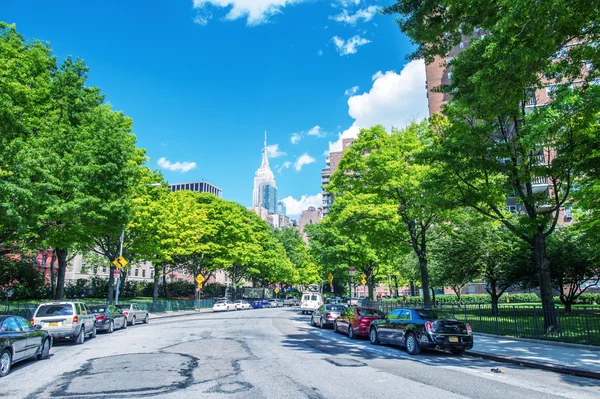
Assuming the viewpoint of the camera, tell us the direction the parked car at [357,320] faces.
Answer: facing away from the viewer and to the left of the viewer

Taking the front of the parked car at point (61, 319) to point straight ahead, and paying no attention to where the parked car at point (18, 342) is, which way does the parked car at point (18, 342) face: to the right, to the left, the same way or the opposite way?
the same way

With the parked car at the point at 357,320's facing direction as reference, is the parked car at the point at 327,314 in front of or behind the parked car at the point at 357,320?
in front

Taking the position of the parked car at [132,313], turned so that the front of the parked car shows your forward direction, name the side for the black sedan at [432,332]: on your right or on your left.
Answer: on your right

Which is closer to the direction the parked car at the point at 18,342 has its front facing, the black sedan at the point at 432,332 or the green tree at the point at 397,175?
the green tree

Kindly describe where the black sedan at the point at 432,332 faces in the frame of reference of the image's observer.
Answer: facing away from the viewer and to the left of the viewer

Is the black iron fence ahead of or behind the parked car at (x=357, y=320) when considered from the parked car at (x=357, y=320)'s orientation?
behind

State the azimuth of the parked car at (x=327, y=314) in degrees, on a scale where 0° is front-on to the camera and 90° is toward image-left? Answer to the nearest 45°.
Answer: approximately 135°

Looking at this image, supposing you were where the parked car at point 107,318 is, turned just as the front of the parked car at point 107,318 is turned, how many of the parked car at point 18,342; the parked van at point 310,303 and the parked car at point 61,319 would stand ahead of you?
1

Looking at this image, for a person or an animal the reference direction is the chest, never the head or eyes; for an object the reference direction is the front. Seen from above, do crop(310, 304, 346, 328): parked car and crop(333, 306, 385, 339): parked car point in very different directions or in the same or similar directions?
same or similar directions

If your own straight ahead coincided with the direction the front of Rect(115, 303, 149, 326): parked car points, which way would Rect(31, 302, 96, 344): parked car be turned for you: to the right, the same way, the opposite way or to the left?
the same way

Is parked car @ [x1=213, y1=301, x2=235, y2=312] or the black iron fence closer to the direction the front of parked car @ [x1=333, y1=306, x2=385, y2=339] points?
the parked car

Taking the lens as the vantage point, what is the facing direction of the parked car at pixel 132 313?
facing away from the viewer and to the right of the viewer

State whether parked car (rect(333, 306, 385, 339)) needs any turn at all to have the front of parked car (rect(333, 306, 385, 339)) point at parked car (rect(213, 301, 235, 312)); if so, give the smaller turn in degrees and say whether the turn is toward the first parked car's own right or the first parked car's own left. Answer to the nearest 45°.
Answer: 0° — it already faces it

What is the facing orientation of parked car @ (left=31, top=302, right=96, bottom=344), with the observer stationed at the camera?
facing away from the viewer and to the right of the viewer

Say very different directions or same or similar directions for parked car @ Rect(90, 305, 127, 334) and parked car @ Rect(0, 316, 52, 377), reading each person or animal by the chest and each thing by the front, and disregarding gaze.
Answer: same or similar directions

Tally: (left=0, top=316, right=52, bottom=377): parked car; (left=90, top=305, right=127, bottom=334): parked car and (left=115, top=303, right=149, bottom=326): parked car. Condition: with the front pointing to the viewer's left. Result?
0

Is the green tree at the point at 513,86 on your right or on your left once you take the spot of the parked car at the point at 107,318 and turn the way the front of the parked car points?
on your right
